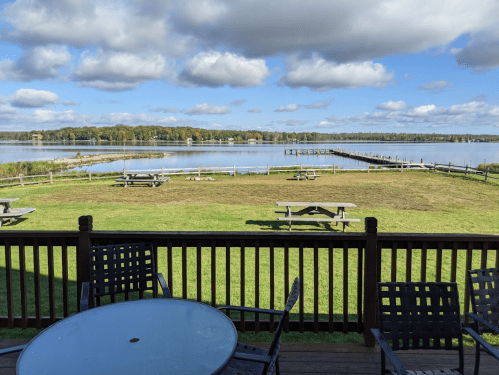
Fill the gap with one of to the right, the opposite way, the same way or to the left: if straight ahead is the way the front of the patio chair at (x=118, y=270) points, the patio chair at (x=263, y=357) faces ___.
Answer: to the right

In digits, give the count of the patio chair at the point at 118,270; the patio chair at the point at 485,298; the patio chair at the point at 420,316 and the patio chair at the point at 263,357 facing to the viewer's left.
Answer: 1

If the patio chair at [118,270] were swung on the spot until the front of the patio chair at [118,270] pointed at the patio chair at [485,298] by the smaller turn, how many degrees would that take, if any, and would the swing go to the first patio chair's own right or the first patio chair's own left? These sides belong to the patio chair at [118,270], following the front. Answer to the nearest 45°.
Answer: approximately 45° to the first patio chair's own left

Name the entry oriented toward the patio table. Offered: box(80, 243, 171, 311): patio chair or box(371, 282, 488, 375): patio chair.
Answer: box(80, 243, 171, 311): patio chair

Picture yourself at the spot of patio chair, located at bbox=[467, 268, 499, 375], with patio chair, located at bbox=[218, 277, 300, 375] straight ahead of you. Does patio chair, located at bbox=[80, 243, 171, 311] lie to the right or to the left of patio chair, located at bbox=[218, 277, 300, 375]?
right

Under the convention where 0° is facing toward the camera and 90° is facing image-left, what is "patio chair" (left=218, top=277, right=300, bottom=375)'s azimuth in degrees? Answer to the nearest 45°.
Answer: approximately 90°
